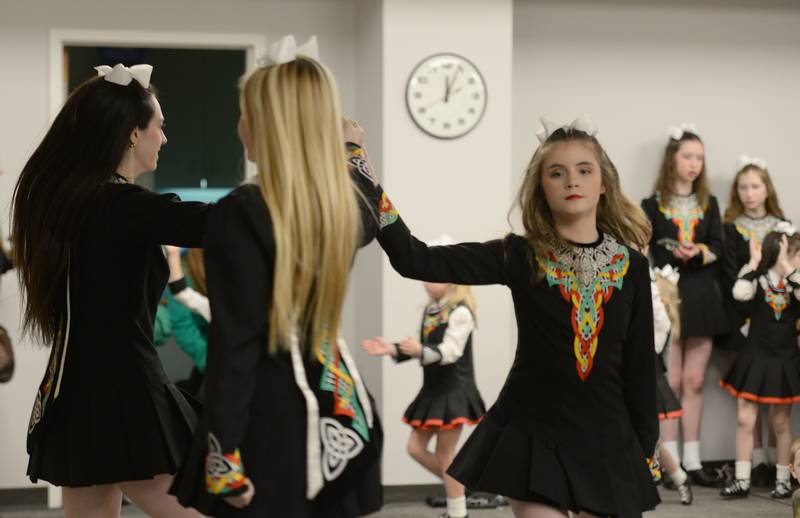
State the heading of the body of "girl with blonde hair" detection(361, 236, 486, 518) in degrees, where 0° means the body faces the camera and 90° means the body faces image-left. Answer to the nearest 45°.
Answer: approximately 45°

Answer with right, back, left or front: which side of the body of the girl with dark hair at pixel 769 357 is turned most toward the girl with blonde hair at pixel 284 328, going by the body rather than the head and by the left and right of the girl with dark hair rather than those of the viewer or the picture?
front

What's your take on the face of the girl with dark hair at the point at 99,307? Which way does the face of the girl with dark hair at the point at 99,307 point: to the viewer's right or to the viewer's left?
to the viewer's right

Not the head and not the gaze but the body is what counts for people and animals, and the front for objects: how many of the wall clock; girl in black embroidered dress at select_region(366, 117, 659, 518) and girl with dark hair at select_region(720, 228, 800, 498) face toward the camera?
3

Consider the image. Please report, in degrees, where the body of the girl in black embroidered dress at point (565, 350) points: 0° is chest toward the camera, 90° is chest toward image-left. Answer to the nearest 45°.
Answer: approximately 0°

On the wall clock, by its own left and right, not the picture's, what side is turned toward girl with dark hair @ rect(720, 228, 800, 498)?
left

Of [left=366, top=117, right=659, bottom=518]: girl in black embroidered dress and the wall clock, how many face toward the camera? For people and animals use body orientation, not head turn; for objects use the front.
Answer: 2

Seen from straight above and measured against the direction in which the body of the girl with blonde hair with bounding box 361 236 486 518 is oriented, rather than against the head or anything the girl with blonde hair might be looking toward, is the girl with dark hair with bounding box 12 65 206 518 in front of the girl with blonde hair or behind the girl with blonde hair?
in front

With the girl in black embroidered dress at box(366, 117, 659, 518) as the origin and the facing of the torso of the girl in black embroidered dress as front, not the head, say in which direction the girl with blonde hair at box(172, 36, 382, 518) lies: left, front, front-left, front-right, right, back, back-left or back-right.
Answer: front-right

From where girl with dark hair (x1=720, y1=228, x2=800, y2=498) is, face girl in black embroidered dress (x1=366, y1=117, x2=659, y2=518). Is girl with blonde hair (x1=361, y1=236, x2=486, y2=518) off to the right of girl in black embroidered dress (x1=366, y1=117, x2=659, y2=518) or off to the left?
right
